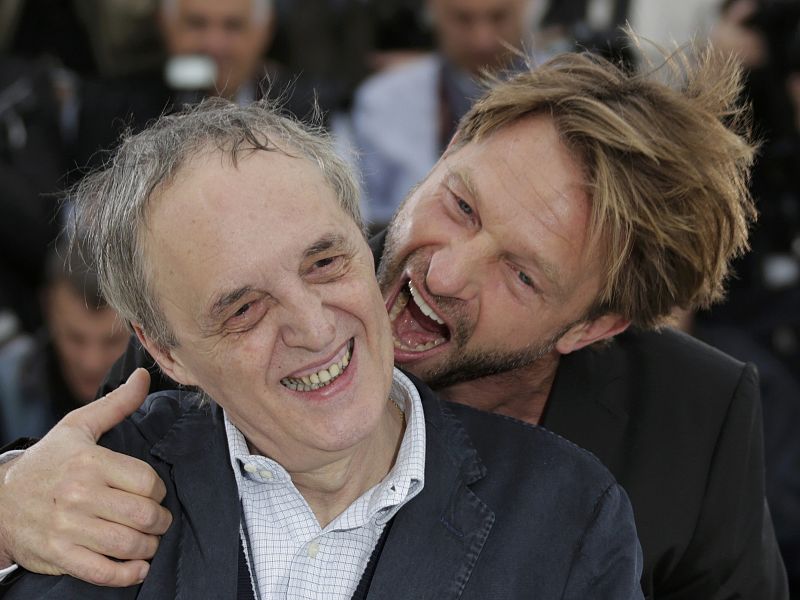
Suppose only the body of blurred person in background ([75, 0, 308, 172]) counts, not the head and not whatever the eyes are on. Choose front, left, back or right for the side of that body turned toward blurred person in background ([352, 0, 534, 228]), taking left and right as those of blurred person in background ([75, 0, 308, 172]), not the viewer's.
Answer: left

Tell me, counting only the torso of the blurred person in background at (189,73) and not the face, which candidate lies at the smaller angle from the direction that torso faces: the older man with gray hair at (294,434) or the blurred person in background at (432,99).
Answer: the older man with gray hair

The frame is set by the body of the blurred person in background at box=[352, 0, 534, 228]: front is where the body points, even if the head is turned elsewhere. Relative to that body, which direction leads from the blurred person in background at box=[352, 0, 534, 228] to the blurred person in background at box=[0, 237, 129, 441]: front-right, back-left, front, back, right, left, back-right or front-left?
front-right

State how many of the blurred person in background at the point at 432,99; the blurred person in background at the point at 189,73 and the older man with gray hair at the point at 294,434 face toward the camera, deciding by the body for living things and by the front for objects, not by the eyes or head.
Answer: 3

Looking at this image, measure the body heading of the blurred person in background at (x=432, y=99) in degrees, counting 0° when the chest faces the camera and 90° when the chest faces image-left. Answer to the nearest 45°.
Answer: approximately 0°

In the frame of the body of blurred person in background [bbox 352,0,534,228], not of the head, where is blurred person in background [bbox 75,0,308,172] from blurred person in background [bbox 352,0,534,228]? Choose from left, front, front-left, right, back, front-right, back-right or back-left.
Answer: right

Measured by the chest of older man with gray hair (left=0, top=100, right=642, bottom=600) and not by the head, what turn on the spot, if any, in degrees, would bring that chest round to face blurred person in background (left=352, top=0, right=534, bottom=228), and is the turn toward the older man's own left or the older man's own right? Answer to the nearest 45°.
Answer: approximately 180°

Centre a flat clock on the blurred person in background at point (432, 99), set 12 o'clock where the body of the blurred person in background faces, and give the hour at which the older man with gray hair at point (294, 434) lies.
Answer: The older man with gray hair is roughly at 12 o'clock from the blurred person in background.

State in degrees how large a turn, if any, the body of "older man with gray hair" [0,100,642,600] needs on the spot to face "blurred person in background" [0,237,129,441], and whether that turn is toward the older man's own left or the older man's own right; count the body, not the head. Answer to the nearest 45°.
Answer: approximately 135° to the older man's own right

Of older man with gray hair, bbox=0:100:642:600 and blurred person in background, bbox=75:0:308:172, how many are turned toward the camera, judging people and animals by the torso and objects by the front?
2
